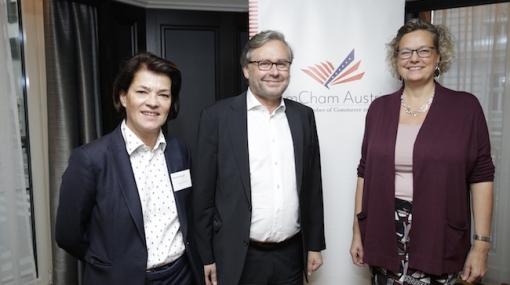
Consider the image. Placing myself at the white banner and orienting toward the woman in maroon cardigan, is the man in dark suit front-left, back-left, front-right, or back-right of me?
front-right

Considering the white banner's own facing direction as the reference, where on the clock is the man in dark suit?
The man in dark suit is roughly at 1 o'clock from the white banner.

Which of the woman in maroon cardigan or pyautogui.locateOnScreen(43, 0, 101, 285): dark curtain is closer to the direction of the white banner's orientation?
the woman in maroon cardigan

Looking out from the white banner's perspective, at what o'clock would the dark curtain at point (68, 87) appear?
The dark curtain is roughly at 3 o'clock from the white banner.

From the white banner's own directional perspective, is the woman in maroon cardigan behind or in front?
in front

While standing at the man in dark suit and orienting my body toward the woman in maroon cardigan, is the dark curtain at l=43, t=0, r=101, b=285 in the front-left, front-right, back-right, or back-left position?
back-left

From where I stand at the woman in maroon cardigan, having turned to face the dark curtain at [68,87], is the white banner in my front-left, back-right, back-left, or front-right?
front-right

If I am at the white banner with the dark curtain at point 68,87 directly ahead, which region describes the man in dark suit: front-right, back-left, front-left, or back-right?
front-left

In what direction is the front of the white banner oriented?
toward the camera

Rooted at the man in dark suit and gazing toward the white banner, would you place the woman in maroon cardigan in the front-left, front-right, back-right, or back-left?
front-right
